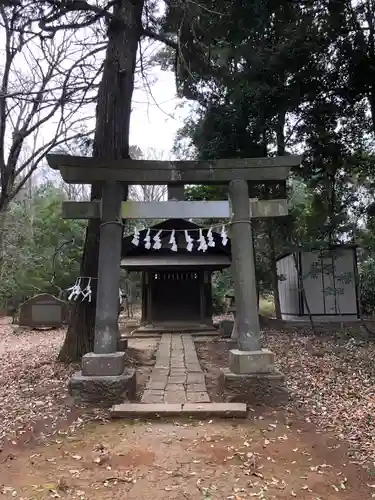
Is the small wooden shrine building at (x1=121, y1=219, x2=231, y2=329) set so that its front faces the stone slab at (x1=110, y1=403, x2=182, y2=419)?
yes

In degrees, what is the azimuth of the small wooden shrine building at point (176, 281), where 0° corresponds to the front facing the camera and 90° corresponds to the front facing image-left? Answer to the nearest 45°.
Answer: approximately 0°

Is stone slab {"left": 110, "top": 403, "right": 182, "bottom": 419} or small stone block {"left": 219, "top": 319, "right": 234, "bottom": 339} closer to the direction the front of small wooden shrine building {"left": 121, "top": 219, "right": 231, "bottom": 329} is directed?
the stone slab

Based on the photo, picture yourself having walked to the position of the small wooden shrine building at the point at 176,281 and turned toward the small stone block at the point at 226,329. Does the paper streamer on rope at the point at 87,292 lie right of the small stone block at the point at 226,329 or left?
right

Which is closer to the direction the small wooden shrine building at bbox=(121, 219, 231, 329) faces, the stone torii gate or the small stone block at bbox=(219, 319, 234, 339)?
the stone torii gate

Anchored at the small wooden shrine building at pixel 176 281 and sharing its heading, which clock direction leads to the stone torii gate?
The stone torii gate is roughly at 12 o'clock from the small wooden shrine building.

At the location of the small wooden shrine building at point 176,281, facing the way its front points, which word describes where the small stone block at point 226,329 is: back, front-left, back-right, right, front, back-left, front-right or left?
front-left

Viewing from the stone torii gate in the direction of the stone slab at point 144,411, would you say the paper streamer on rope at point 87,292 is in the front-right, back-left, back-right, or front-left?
back-right
